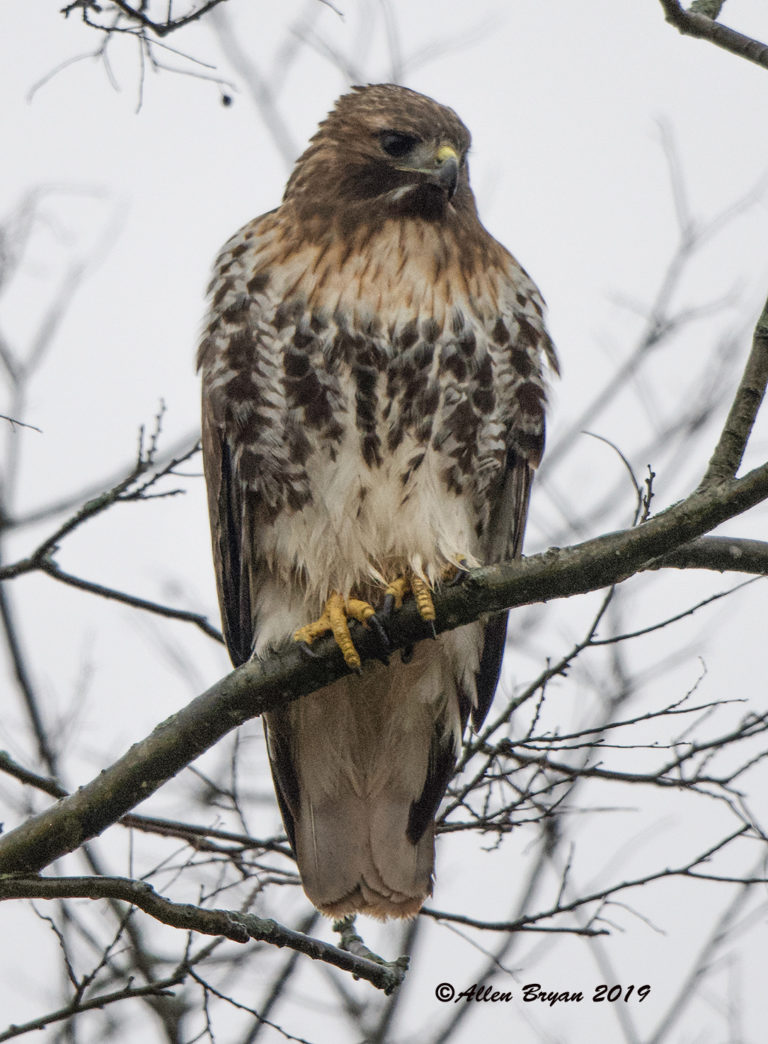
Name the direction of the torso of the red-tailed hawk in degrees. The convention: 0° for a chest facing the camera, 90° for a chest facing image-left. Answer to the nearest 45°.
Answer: approximately 0°
